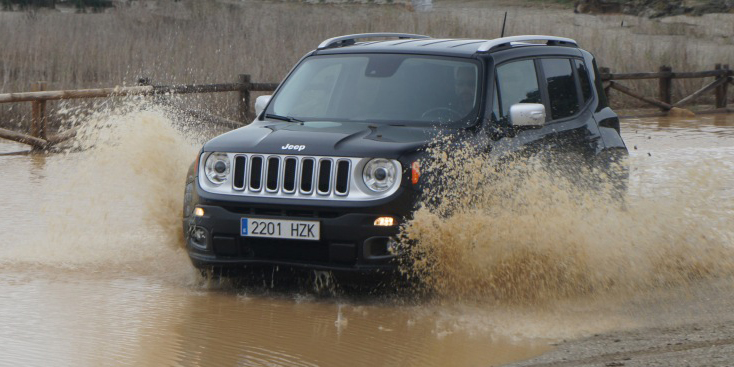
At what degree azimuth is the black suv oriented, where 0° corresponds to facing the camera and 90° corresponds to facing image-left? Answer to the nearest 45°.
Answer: approximately 45°

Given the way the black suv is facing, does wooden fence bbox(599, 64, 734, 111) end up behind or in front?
behind

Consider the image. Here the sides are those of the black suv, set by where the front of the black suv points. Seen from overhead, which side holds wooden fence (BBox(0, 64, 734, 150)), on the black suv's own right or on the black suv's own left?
on the black suv's own right
